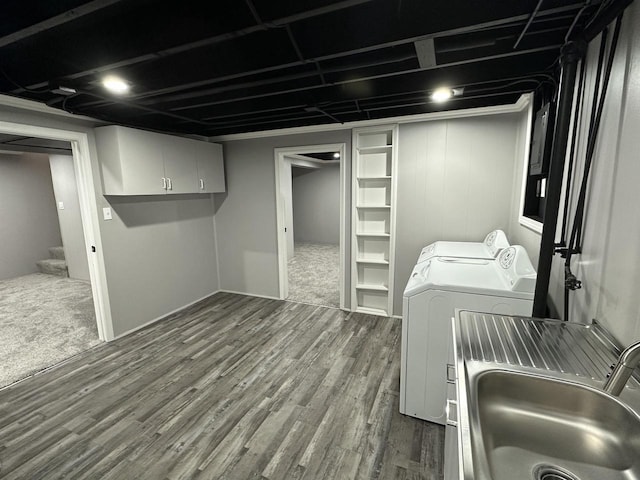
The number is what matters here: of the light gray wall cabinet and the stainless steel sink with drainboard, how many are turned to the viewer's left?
1

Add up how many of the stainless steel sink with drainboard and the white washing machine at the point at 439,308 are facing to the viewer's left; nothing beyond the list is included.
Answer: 2

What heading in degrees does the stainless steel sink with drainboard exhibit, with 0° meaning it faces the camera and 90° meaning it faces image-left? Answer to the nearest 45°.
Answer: approximately 90°

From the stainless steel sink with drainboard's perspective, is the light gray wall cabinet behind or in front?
in front

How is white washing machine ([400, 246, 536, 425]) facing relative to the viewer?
to the viewer's left

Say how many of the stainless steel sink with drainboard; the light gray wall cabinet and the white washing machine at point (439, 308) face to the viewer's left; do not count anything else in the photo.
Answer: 2

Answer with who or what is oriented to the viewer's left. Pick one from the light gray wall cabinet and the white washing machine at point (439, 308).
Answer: the white washing machine

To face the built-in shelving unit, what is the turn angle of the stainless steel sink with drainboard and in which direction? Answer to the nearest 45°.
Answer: approximately 45° to its right

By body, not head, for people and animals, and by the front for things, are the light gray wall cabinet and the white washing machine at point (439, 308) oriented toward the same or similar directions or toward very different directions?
very different directions

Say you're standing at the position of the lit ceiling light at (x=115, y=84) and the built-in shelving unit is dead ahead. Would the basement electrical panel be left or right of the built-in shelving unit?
right
